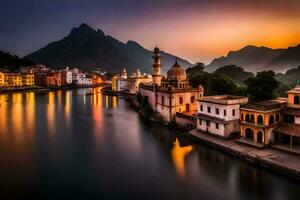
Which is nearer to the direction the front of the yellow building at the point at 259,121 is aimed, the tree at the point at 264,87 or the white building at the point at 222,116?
the white building

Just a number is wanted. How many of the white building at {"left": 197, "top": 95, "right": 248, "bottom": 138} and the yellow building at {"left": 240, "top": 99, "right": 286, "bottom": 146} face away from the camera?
0

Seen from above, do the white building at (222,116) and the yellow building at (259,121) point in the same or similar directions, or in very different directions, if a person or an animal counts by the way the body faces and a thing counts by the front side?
same or similar directions

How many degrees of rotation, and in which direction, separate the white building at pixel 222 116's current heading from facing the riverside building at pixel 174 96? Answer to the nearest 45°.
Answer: approximately 90° to its right

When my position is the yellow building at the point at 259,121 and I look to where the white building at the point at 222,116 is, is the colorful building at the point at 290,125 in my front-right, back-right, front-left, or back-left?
back-right

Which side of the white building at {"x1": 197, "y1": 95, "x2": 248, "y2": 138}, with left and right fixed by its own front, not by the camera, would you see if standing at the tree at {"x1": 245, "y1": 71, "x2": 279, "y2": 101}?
back

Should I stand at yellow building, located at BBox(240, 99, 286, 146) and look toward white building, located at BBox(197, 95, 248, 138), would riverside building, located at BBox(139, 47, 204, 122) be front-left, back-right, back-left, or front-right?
front-right

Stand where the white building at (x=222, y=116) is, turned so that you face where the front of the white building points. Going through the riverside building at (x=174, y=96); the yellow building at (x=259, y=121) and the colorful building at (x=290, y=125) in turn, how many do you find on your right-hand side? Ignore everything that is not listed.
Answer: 1

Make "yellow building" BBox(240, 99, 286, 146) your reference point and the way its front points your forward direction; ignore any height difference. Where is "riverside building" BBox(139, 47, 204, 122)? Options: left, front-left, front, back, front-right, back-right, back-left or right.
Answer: right

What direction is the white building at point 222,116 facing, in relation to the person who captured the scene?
facing the viewer and to the left of the viewer
